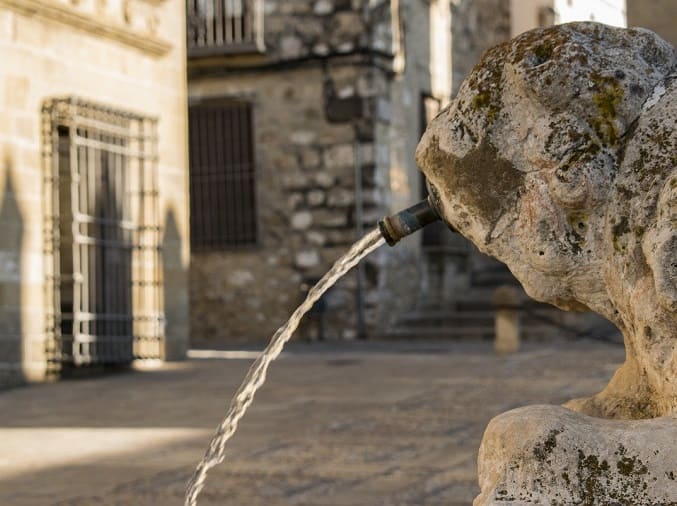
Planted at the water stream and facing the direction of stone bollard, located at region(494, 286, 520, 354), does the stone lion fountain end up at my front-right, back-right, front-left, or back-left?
back-right

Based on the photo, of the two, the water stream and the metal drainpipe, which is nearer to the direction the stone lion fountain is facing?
the water stream

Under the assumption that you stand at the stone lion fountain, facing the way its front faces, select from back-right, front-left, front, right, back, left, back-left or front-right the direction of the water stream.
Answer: front-right

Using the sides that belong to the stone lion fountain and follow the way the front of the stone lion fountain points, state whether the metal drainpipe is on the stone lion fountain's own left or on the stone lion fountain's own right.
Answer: on the stone lion fountain's own right

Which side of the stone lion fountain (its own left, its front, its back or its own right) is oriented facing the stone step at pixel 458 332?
right

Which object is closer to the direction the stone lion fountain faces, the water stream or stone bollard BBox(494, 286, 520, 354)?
the water stream

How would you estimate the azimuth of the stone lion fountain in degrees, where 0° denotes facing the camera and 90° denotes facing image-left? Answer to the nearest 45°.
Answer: approximately 90°

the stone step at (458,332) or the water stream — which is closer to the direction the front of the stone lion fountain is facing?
the water stream
